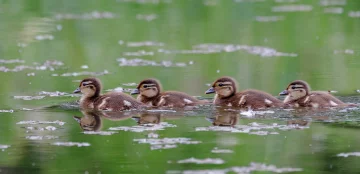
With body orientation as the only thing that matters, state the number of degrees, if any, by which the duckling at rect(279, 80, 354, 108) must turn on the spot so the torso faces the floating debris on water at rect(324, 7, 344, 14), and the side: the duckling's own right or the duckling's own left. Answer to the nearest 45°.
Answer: approximately 90° to the duckling's own right

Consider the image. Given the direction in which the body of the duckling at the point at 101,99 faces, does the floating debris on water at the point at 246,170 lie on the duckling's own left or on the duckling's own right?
on the duckling's own left

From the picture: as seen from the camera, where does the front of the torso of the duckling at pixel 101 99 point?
to the viewer's left

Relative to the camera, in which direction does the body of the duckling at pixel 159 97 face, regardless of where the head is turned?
to the viewer's left

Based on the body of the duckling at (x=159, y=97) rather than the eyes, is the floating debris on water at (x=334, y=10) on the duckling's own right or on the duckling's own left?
on the duckling's own right

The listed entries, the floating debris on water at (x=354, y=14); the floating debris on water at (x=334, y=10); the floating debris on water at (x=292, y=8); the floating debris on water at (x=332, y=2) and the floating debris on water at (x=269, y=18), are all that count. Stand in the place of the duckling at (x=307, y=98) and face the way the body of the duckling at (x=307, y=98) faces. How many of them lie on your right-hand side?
5

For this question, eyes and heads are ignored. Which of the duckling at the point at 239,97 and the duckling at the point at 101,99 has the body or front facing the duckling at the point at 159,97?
the duckling at the point at 239,97

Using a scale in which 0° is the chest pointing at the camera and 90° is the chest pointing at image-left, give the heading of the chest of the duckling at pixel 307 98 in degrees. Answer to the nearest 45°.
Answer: approximately 90°

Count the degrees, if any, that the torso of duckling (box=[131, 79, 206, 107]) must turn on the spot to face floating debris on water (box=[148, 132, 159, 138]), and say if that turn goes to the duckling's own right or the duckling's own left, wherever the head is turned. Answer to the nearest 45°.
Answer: approximately 90° to the duckling's own left

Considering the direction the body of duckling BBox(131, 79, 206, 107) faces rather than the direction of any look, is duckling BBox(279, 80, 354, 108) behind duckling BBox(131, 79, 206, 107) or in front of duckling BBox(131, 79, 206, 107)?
behind

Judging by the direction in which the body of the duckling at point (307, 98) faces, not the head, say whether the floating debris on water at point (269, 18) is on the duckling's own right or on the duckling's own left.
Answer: on the duckling's own right

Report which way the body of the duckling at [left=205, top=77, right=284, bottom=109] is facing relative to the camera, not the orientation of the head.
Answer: to the viewer's left
